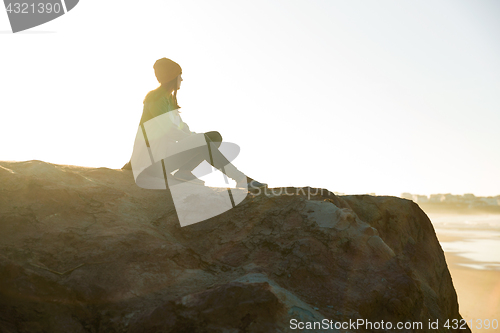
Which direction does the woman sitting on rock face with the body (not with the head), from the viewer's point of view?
to the viewer's right
